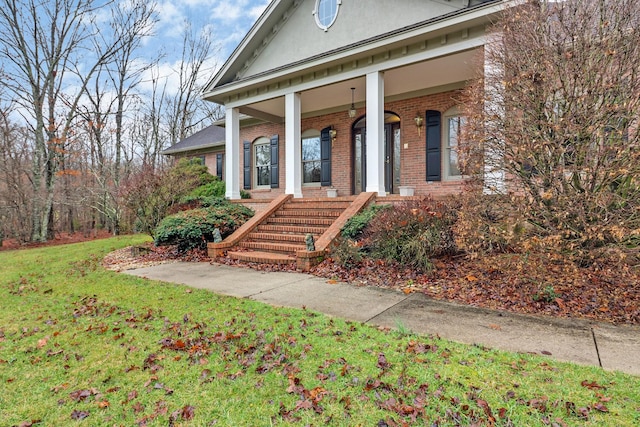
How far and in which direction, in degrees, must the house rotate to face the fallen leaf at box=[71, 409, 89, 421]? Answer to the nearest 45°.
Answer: approximately 45° to its left

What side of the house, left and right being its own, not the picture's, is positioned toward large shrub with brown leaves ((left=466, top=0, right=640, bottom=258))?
left

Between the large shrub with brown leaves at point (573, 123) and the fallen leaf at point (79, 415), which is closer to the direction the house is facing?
the fallen leaf

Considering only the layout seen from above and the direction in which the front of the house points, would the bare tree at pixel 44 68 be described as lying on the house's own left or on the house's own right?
on the house's own right

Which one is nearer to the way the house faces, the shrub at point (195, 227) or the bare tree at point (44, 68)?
the shrub

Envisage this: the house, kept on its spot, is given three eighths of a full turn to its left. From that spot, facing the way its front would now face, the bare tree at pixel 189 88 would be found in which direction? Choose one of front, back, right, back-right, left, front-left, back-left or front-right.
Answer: back-left

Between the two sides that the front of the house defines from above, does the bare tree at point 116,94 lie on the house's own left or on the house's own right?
on the house's own right

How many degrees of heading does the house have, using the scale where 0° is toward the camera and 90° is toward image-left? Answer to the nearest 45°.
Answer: approximately 45°
